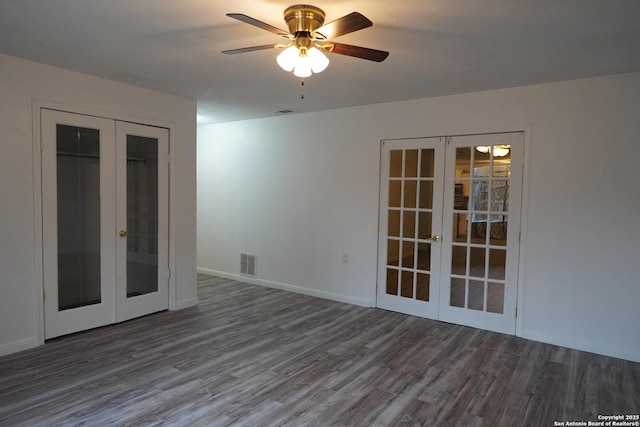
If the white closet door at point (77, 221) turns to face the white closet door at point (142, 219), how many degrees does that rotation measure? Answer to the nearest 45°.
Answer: approximately 45° to its left

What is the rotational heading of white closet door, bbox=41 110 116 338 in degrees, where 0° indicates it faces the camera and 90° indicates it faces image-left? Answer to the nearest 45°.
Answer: approximately 315°

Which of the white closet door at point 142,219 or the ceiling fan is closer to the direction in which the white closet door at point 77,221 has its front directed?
the ceiling fan

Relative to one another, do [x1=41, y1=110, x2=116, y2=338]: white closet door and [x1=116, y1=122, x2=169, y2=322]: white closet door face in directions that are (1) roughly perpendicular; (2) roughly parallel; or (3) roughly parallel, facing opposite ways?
roughly parallel

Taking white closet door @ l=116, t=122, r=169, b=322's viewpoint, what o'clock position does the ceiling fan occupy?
The ceiling fan is roughly at 1 o'clock from the white closet door.

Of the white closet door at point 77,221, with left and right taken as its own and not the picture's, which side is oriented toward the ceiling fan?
front

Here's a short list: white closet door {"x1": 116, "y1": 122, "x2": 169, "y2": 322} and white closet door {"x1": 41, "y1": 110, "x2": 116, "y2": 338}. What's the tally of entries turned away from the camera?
0

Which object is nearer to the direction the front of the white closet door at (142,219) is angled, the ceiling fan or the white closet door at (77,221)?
the ceiling fan
